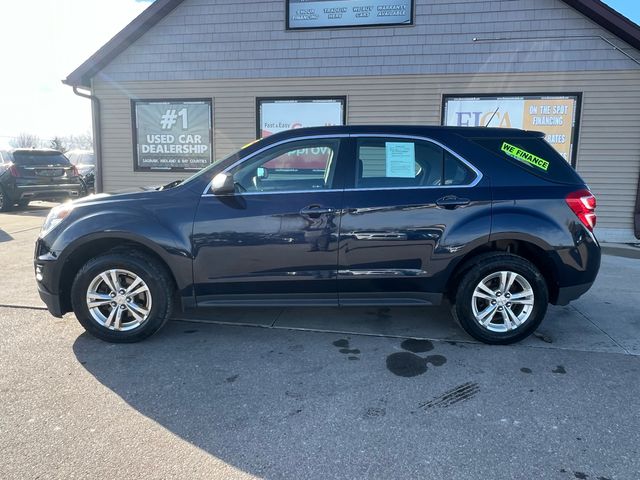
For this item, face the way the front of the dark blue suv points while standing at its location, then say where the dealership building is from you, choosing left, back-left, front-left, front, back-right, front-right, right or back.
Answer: right

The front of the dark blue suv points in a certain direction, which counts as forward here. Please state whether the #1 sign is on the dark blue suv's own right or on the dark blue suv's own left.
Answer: on the dark blue suv's own right

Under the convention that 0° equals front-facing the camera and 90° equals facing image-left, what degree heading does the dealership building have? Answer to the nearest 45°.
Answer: approximately 0°

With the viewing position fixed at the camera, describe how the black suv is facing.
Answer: facing away from the viewer and to the left of the viewer

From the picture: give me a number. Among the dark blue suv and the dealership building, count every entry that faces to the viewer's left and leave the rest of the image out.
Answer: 1

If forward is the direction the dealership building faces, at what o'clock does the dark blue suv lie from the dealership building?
The dark blue suv is roughly at 12 o'clock from the dealership building.

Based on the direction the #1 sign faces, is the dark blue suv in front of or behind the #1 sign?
in front

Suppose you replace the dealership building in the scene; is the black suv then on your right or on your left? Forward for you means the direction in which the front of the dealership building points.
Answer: on your right

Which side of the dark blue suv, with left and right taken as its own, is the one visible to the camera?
left

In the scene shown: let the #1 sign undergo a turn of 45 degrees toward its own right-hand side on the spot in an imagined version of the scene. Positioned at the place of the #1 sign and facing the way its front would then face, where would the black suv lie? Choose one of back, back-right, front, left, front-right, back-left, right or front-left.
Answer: right

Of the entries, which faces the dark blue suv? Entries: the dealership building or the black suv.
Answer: the dealership building

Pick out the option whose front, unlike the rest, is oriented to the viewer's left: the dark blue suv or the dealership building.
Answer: the dark blue suv
